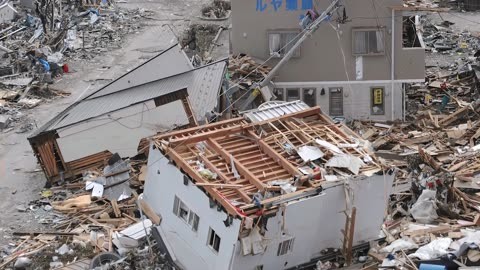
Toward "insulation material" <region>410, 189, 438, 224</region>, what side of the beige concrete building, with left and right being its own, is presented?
front

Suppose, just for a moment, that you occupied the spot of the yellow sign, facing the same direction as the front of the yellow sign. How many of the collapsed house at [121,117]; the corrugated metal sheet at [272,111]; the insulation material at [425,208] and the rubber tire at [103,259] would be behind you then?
0

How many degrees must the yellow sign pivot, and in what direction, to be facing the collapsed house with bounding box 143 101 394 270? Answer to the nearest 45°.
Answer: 0° — it already faces it

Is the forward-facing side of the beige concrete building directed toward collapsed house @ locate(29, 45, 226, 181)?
no

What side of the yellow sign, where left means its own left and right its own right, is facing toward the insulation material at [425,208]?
front

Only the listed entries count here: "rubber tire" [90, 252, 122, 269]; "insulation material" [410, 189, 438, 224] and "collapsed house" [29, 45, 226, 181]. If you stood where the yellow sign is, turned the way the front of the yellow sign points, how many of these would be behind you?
0

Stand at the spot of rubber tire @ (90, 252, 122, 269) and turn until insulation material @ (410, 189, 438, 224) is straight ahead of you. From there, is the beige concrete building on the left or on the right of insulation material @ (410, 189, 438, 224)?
left

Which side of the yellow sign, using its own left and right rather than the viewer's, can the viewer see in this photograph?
front

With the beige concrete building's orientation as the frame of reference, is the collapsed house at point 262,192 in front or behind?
in front

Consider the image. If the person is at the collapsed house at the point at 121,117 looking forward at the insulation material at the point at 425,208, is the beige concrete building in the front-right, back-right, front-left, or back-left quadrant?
front-left

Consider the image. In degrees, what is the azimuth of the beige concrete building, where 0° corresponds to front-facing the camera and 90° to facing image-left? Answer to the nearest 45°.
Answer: approximately 0°

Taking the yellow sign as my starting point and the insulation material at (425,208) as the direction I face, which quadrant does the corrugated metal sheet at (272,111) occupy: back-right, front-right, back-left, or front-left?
front-right

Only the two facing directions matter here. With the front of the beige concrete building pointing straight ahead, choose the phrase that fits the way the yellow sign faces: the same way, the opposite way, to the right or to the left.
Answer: the same way

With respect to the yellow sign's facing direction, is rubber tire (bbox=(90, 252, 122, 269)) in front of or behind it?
in front

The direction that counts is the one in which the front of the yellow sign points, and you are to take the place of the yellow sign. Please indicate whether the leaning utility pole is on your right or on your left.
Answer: on your right
